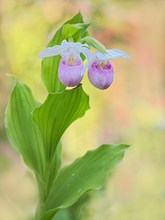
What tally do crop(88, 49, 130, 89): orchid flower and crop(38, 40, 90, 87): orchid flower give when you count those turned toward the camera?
2

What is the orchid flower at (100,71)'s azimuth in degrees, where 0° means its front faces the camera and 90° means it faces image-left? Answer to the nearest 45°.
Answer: approximately 0°

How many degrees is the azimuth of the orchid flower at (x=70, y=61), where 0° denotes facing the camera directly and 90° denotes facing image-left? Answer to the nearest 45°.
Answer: approximately 0°
